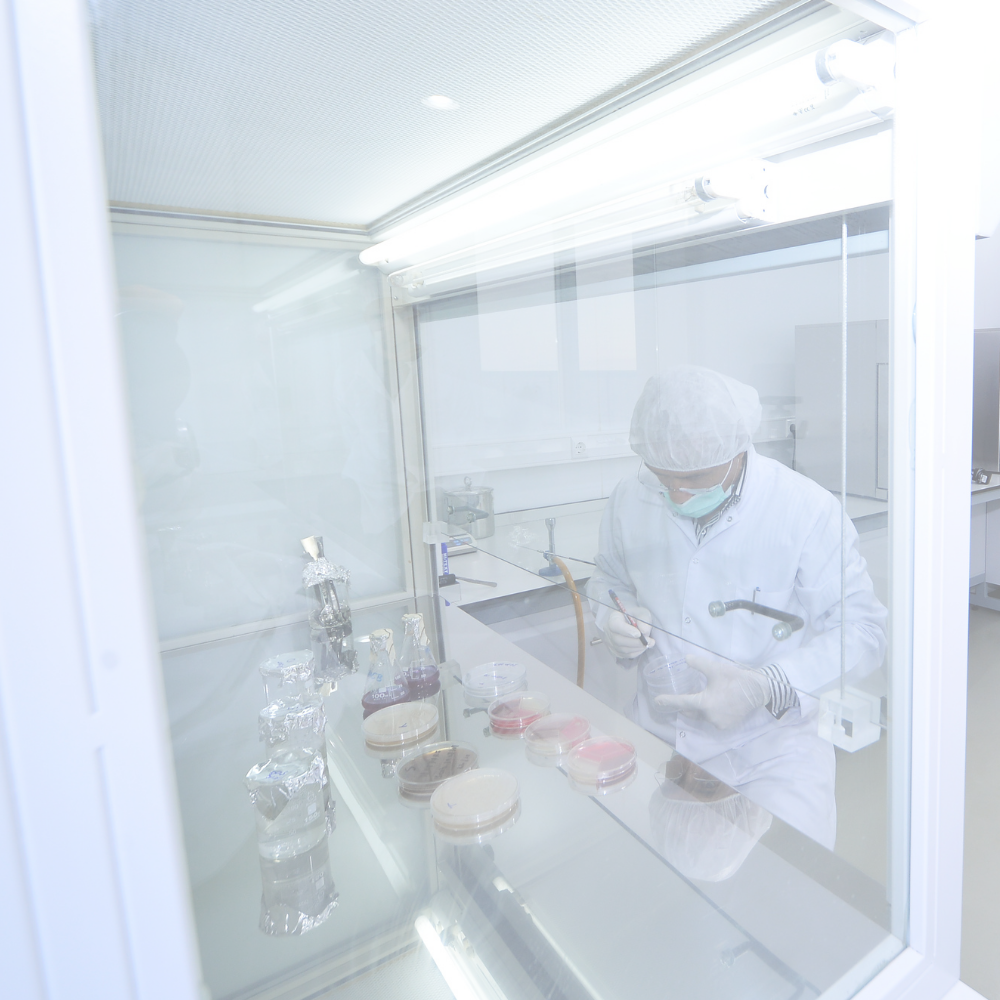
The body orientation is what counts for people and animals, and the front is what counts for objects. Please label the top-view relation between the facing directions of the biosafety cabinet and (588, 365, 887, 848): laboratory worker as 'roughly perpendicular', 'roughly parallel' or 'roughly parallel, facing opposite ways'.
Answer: roughly parallel, facing opposite ways

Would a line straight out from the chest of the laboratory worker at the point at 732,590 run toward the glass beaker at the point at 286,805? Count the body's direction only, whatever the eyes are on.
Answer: yes

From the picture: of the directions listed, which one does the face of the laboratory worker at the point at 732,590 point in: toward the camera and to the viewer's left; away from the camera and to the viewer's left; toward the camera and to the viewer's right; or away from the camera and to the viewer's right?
toward the camera and to the viewer's left

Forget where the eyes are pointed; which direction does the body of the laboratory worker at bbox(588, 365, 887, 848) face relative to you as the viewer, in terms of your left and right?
facing the viewer and to the left of the viewer

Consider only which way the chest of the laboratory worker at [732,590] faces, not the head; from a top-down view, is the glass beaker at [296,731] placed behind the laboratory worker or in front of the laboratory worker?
in front

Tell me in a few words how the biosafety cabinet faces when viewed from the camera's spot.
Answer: facing away from the viewer and to the right of the viewer

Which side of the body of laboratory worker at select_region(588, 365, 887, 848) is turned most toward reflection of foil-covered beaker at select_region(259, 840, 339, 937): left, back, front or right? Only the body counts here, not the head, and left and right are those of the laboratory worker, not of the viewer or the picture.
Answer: front
